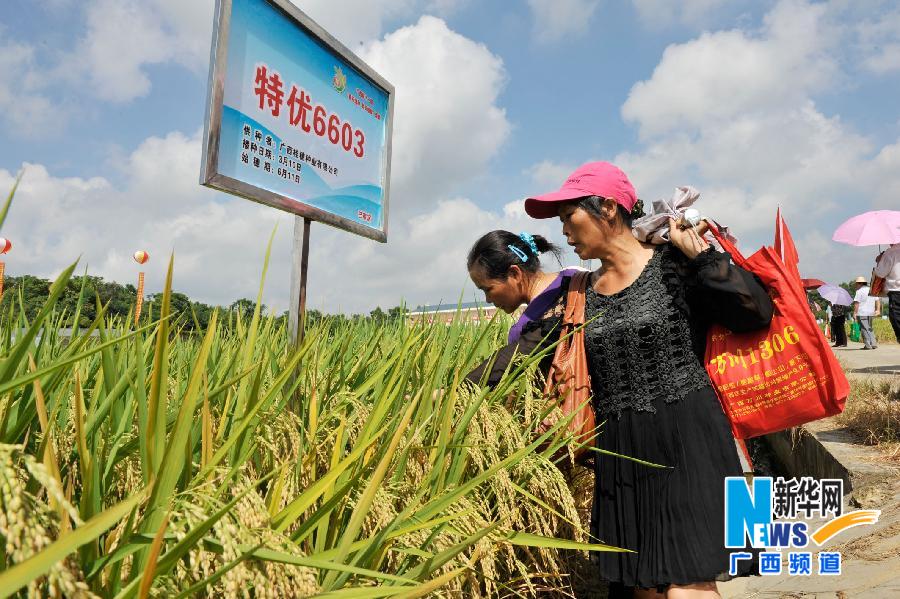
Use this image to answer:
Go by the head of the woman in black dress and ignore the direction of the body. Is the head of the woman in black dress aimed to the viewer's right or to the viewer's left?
to the viewer's left

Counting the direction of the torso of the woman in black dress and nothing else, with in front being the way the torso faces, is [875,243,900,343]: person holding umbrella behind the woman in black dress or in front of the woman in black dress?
behind

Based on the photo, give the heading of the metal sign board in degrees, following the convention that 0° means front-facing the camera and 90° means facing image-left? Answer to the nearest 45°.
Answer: approximately 315°

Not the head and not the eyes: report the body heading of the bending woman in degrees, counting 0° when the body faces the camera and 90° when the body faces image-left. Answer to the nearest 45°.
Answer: approximately 90°

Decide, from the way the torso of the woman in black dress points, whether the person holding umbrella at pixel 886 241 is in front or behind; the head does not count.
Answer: behind

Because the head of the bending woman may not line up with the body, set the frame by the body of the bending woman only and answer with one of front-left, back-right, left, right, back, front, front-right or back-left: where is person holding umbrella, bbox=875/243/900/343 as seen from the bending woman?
back-right

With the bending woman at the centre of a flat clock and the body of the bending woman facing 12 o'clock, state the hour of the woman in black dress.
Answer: The woman in black dress is roughly at 8 o'clock from the bending woman.

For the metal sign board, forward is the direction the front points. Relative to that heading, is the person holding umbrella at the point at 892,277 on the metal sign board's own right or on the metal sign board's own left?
on the metal sign board's own left

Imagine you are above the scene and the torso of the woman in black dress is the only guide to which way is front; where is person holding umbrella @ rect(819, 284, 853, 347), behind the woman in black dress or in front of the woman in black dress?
behind
